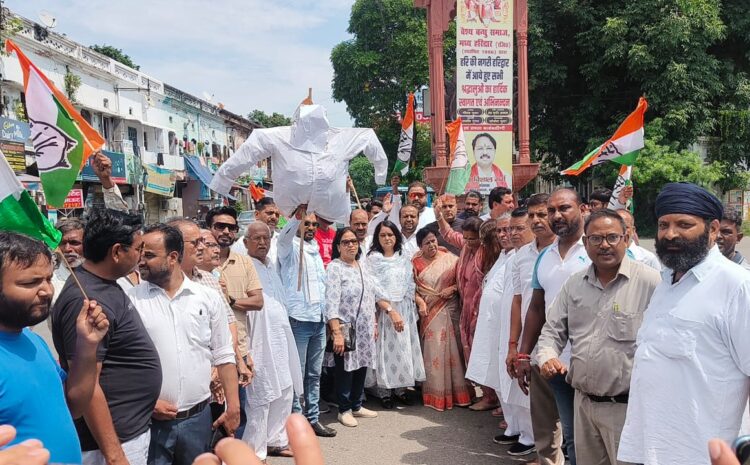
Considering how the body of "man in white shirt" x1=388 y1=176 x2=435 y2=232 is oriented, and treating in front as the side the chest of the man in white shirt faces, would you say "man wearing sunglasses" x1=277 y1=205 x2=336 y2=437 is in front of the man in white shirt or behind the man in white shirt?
in front

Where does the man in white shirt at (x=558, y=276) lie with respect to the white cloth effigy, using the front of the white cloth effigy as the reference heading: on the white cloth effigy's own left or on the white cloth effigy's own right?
on the white cloth effigy's own left

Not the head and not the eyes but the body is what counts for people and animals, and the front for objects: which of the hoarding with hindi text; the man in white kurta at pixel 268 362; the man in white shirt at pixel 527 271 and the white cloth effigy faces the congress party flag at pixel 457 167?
the hoarding with hindi text

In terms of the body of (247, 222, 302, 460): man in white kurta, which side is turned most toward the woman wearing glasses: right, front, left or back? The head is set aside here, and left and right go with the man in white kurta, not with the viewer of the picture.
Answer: left

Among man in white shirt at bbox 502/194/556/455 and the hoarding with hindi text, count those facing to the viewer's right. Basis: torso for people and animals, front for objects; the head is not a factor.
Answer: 0

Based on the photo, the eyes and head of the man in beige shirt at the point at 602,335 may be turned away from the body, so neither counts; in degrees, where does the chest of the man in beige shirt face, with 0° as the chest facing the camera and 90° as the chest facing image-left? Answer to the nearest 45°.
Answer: approximately 45°

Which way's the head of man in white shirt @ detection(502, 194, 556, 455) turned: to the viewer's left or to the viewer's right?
to the viewer's left

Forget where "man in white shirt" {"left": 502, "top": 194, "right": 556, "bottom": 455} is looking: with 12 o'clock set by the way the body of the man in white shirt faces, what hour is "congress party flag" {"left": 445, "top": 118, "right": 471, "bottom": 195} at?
The congress party flag is roughly at 4 o'clock from the man in white shirt.

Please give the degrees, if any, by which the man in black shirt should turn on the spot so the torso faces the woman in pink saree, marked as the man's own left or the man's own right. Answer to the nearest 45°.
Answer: approximately 45° to the man's own left

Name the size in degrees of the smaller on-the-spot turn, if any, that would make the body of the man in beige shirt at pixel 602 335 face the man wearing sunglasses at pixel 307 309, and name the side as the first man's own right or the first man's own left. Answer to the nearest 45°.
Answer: approximately 90° to the first man's own right

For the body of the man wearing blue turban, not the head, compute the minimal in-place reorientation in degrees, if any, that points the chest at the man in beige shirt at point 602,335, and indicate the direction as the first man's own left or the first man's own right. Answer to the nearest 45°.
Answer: approximately 90° to the first man's own right

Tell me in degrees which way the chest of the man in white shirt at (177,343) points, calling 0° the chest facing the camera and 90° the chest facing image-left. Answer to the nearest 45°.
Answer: approximately 45°
